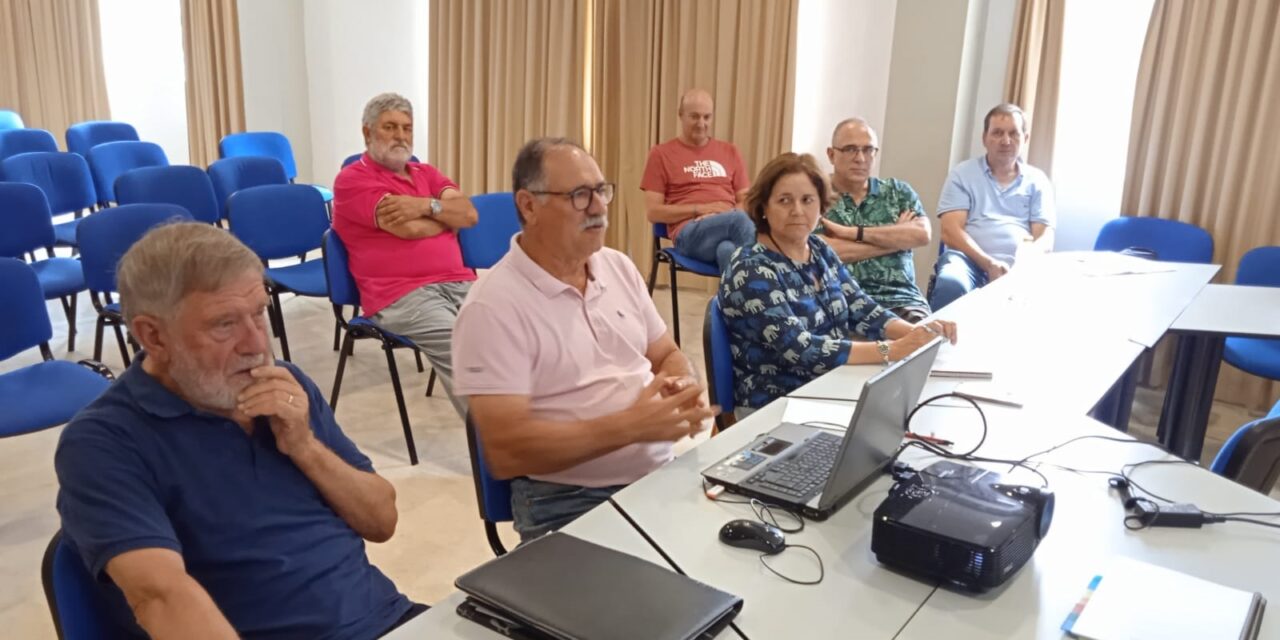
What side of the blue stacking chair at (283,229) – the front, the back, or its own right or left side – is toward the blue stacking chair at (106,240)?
right

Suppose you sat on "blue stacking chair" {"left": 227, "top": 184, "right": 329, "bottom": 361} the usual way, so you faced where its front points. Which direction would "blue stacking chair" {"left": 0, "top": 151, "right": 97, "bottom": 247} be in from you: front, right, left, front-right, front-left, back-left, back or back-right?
back

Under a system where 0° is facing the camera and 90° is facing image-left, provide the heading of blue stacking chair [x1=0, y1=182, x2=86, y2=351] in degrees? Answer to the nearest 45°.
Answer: approximately 315°

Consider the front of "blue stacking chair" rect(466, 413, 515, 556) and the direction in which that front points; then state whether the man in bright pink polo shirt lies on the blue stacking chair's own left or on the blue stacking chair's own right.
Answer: on the blue stacking chair's own left

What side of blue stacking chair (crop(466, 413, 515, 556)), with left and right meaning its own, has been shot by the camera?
right

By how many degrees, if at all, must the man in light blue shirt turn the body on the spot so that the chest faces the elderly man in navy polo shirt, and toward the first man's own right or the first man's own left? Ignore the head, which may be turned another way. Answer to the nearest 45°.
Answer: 0° — they already face them

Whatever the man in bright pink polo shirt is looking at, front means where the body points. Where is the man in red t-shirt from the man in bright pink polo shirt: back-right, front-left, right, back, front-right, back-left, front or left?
left
